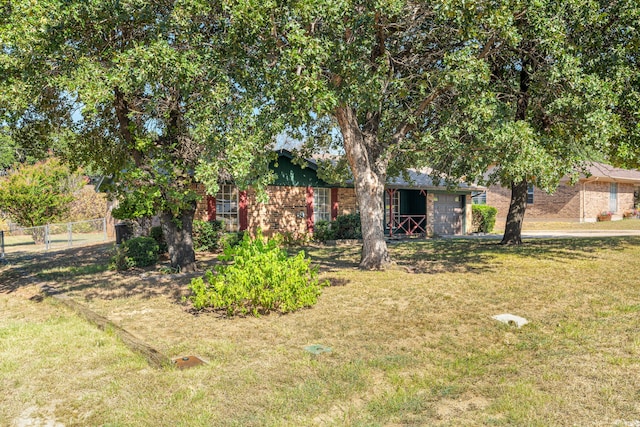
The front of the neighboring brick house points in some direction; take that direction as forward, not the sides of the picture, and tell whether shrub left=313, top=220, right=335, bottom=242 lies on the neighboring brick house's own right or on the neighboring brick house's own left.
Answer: on the neighboring brick house's own right

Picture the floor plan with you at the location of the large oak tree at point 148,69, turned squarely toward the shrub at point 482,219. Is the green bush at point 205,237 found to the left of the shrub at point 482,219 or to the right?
left

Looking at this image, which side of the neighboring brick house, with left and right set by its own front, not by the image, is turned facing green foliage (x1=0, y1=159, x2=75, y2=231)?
right

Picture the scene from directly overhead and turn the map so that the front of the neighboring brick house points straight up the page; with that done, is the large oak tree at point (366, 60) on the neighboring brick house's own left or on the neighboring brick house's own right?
on the neighboring brick house's own right

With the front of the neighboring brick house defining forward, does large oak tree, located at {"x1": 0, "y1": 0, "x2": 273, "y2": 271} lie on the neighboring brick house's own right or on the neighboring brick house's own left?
on the neighboring brick house's own right

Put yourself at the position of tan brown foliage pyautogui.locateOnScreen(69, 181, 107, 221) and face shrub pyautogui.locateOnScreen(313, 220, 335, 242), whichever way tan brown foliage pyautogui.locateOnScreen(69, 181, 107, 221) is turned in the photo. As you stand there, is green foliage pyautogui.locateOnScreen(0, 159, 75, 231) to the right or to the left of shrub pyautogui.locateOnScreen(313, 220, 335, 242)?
right

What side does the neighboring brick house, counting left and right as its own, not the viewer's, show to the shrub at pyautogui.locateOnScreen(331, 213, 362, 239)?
right

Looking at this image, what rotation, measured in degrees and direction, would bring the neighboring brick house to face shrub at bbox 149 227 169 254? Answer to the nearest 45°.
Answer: approximately 90° to its right

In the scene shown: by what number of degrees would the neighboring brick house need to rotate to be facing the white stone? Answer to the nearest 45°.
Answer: approximately 45° to its right

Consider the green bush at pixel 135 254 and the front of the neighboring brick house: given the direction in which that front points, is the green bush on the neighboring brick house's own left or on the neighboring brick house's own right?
on the neighboring brick house's own right

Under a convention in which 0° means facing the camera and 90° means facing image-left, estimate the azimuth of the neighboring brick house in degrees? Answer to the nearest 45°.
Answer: approximately 315°
